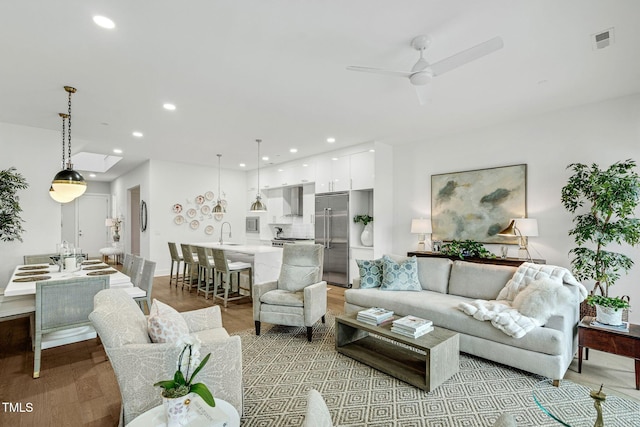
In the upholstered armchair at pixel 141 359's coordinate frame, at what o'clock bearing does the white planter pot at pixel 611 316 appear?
The white planter pot is roughly at 11 o'clock from the upholstered armchair.

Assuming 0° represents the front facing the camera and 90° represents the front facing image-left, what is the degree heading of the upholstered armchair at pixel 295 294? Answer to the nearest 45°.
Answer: approximately 45°

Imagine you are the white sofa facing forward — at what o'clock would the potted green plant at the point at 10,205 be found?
The potted green plant is roughly at 1 o'clock from the white sofa.

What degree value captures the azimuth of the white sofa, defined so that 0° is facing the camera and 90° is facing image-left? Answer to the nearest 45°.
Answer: approximately 45°

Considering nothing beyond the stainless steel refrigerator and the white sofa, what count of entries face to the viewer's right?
0

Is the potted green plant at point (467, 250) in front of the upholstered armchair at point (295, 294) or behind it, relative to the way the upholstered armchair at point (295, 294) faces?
behind

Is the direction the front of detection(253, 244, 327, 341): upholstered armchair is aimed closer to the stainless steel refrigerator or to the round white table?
the round white table

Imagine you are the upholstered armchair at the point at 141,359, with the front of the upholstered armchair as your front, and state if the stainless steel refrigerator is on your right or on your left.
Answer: on your left

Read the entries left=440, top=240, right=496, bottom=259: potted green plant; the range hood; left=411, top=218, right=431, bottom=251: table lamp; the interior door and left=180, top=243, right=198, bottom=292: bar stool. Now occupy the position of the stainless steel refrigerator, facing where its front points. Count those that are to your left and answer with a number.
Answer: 2

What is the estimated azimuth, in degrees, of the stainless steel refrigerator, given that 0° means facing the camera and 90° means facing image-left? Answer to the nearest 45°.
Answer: approximately 45°

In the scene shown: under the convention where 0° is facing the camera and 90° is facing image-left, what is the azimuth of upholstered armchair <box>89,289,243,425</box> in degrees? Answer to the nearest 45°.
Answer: approximately 315°

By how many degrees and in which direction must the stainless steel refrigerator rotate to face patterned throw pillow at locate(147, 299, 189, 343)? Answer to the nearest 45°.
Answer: approximately 45° to its left

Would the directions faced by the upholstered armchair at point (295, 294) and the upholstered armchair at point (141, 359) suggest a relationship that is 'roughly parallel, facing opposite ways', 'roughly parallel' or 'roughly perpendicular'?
roughly perpendicular

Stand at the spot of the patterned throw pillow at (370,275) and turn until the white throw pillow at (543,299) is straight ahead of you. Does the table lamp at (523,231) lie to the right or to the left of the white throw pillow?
left

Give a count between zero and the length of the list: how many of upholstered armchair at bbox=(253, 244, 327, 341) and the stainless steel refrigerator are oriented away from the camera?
0

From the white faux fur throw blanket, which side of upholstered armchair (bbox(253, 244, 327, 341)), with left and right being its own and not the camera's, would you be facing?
left
